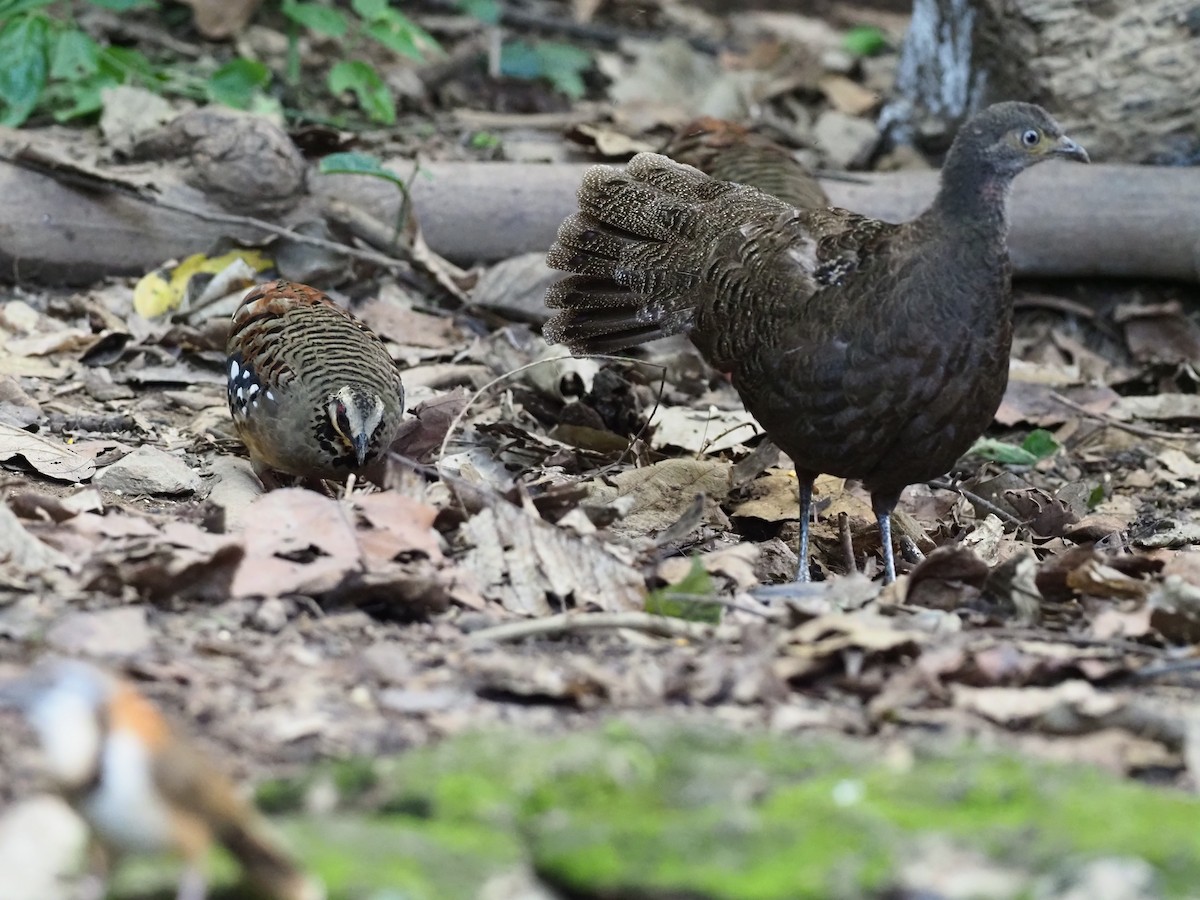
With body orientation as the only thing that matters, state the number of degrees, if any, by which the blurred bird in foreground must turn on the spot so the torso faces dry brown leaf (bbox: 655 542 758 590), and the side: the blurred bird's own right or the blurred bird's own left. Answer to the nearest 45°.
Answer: approximately 135° to the blurred bird's own right

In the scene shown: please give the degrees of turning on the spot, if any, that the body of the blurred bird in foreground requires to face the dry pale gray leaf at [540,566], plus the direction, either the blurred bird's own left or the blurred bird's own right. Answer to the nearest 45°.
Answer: approximately 135° to the blurred bird's own right

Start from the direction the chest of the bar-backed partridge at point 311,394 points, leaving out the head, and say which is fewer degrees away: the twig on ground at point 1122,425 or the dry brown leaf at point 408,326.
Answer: the twig on ground

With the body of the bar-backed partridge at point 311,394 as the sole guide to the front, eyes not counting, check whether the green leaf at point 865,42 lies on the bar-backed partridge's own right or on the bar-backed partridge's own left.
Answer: on the bar-backed partridge's own left

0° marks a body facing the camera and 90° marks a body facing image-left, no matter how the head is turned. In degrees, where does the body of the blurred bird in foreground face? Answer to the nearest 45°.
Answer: approximately 90°

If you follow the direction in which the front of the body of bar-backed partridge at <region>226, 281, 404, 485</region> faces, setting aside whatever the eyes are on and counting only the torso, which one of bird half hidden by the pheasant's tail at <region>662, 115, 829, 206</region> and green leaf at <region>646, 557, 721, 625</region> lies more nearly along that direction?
the green leaf

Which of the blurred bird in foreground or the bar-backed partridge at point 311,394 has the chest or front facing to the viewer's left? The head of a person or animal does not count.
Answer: the blurred bird in foreground

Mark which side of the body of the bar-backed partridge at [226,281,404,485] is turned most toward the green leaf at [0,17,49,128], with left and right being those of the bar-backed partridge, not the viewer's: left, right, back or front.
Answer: back

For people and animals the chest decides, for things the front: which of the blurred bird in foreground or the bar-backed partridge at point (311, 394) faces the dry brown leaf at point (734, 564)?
the bar-backed partridge

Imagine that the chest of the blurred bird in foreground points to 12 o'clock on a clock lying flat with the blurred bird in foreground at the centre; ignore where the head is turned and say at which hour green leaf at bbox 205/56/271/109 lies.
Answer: The green leaf is roughly at 3 o'clock from the blurred bird in foreground.

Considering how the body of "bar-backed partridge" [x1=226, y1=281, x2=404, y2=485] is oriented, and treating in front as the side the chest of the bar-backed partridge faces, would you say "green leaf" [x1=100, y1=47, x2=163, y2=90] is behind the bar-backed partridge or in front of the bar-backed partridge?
behind

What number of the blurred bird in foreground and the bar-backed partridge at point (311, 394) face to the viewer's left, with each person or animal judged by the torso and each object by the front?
1

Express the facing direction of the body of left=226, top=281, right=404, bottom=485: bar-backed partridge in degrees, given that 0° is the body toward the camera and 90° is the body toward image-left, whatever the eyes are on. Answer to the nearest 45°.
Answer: approximately 315°
